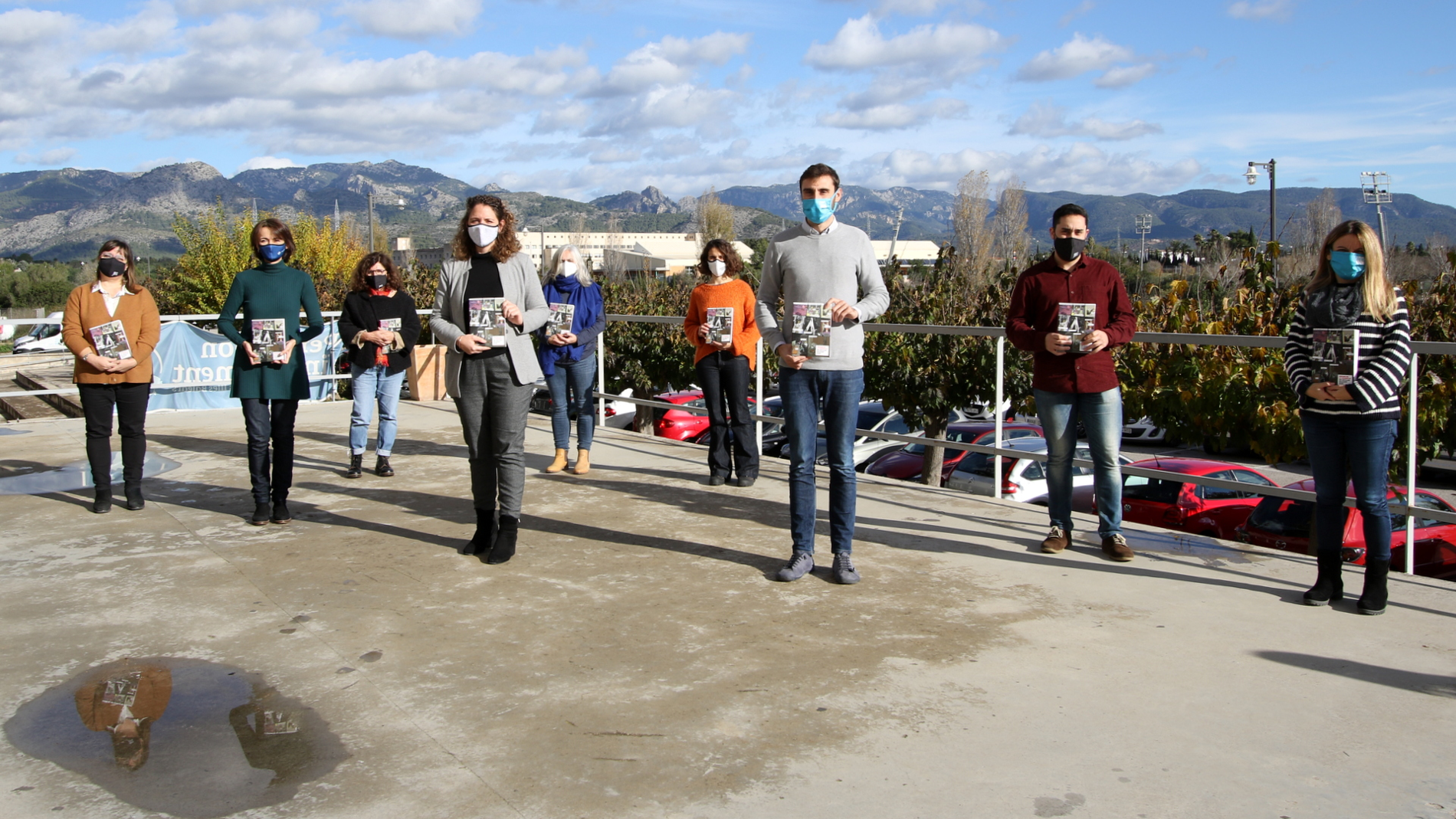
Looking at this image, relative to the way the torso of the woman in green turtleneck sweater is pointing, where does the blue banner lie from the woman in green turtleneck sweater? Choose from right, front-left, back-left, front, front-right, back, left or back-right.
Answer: back

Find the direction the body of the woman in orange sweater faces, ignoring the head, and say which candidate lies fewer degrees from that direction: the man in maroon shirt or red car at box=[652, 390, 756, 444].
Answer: the man in maroon shirt
